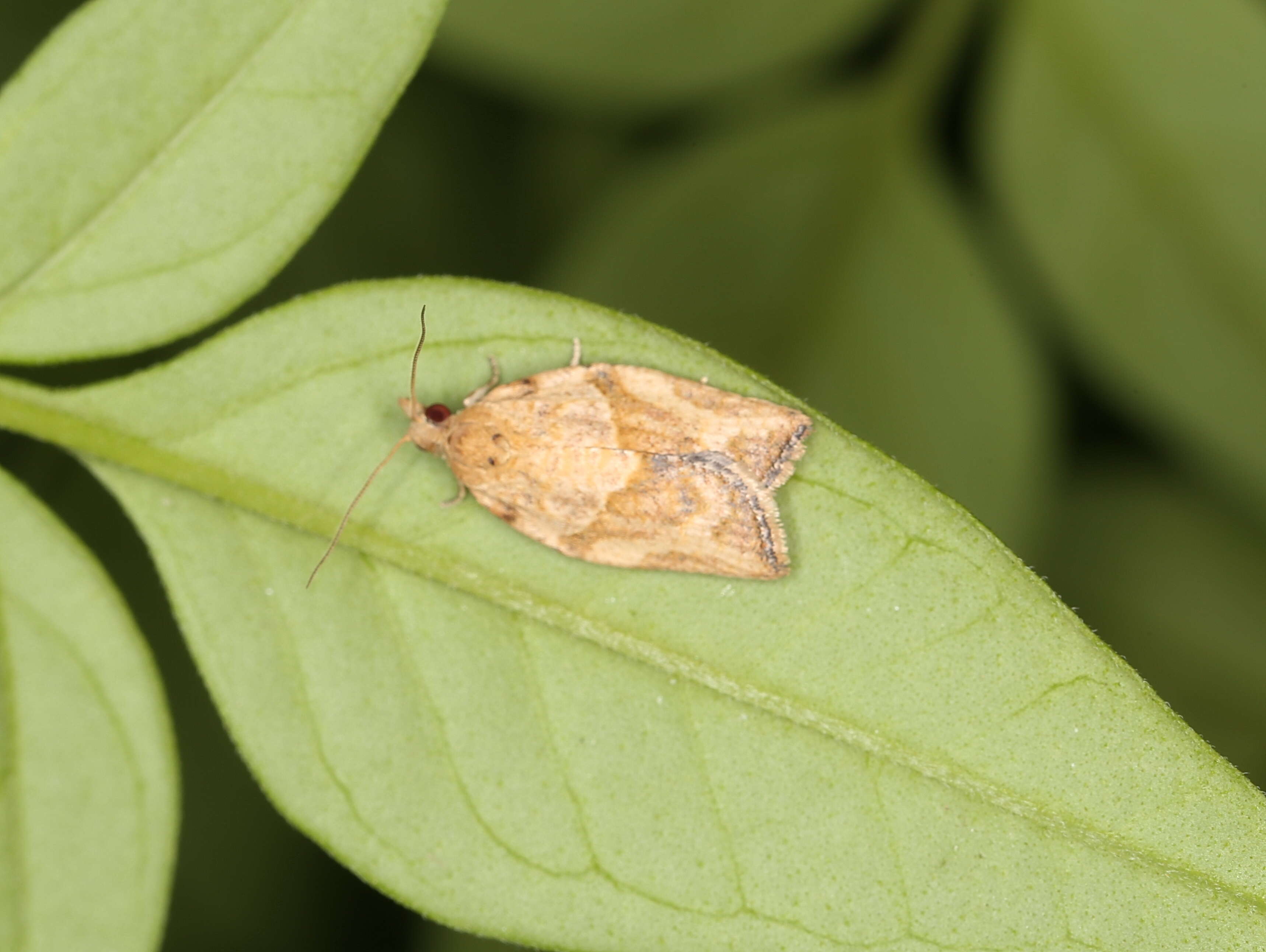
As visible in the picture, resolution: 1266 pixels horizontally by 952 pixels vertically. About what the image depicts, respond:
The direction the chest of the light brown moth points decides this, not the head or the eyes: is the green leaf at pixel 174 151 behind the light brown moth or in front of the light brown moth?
in front

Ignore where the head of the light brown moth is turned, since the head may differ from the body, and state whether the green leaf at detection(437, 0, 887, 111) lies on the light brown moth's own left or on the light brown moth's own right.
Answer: on the light brown moth's own right

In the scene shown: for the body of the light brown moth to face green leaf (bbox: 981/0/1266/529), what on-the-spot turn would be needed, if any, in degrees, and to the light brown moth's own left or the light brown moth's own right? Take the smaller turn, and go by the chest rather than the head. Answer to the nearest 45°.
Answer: approximately 135° to the light brown moth's own right

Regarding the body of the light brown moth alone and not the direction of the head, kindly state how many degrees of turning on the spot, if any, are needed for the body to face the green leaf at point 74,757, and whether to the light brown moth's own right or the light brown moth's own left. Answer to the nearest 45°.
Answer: approximately 45° to the light brown moth's own left

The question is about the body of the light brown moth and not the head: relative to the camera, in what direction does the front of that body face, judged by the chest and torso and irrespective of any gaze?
to the viewer's left

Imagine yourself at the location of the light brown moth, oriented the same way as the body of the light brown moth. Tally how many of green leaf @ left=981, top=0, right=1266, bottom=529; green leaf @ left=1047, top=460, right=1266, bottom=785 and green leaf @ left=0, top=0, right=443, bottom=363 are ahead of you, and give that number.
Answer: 1
